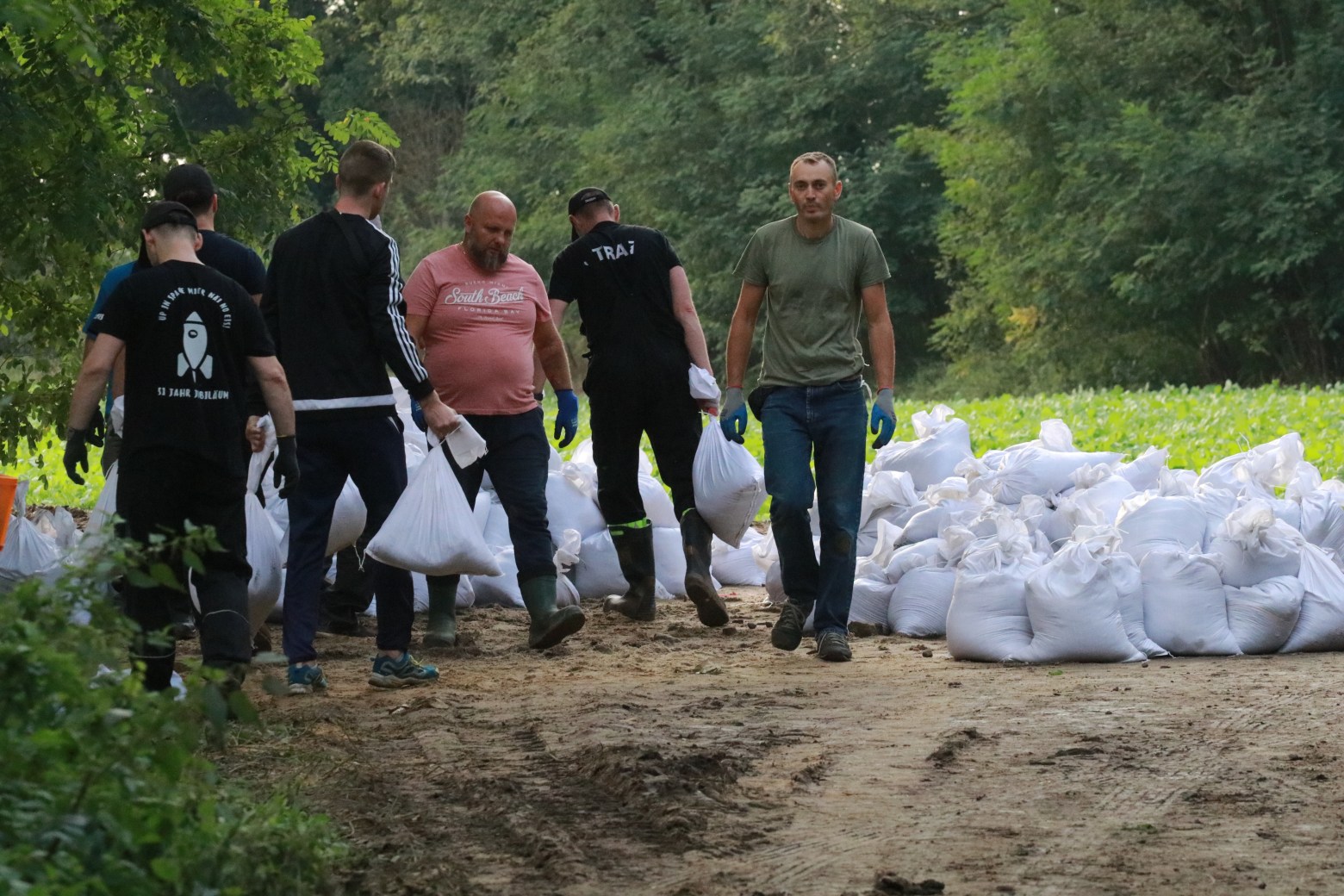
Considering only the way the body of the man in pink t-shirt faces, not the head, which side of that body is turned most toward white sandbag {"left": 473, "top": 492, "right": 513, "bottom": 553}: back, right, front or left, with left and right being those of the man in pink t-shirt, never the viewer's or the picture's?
back

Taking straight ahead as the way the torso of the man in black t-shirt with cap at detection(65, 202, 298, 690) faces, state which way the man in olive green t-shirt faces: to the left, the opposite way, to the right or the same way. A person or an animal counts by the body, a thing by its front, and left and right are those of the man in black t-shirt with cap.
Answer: the opposite way

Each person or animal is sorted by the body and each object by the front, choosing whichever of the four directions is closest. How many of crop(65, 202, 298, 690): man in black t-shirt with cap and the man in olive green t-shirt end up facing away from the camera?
1

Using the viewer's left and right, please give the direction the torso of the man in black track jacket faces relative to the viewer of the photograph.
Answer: facing away from the viewer and to the right of the viewer

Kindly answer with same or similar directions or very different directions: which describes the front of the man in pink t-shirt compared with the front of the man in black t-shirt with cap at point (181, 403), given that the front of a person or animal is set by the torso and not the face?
very different directions

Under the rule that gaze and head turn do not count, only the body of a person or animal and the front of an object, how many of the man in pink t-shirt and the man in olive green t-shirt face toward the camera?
2

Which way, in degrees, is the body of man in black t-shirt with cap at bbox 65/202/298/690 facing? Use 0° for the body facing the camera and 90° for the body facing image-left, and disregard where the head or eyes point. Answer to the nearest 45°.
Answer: approximately 180°

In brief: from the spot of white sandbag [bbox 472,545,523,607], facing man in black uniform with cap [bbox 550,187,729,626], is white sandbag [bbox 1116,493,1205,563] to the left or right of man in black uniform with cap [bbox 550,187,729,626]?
left
